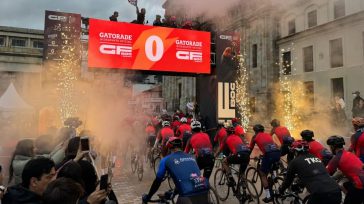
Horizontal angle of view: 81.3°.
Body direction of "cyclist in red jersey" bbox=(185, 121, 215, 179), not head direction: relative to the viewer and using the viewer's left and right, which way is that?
facing away from the viewer and to the left of the viewer

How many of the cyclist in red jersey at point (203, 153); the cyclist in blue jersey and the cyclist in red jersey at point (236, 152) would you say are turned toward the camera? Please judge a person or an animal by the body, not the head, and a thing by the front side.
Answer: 0

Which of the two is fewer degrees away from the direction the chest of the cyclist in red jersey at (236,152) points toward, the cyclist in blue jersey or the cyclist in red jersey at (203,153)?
the cyclist in red jersey

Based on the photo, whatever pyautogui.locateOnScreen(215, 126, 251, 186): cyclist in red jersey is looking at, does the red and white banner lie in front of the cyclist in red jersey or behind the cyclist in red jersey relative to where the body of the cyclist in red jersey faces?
in front

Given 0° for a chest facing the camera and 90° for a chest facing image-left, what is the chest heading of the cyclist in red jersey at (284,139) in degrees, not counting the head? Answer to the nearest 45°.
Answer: approximately 135°

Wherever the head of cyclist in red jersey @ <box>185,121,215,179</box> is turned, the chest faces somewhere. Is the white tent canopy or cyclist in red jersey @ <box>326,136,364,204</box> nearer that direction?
the white tent canopy

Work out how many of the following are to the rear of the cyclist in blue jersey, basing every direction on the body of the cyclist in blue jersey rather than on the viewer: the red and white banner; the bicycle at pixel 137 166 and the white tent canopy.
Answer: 0

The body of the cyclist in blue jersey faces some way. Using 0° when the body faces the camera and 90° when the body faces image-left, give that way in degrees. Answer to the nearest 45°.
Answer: approximately 135°

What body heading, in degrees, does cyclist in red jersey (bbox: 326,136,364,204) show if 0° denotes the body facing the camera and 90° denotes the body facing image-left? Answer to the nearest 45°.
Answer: approximately 135°

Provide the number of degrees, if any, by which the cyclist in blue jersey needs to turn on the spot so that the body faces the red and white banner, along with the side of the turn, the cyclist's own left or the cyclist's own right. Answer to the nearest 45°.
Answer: approximately 45° to the cyclist's own right

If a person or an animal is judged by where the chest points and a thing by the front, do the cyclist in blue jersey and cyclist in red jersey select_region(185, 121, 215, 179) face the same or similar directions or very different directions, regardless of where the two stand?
same or similar directions

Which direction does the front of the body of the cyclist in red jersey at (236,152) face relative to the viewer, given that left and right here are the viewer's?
facing away from the viewer and to the left of the viewer

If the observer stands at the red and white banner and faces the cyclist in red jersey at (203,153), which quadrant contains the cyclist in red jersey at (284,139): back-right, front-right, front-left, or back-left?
front-left

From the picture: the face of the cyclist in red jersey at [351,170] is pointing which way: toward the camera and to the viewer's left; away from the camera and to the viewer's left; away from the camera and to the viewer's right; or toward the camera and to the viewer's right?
away from the camera and to the viewer's left
